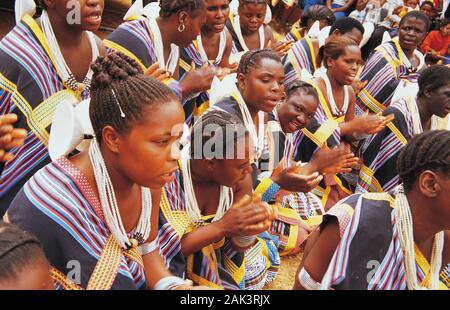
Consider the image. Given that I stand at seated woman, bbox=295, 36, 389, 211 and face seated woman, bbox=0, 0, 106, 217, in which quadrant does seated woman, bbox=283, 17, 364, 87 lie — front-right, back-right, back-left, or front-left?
back-right

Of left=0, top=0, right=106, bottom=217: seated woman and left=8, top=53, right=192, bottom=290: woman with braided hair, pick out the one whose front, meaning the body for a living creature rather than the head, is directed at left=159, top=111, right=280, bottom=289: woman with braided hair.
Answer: the seated woman
